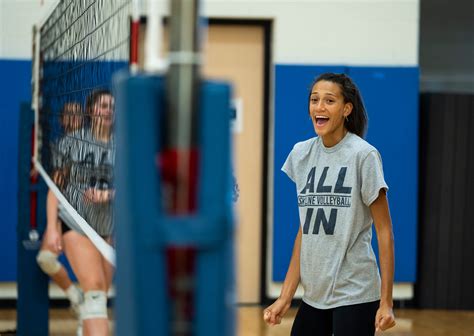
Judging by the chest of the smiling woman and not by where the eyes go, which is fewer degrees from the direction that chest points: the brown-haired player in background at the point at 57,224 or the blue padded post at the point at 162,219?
the blue padded post

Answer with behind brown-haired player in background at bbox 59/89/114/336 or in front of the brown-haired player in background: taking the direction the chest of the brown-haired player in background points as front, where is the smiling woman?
in front

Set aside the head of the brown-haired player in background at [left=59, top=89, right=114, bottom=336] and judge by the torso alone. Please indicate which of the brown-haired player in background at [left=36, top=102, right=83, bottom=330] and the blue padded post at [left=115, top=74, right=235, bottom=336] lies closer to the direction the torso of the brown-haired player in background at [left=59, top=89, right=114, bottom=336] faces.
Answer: the blue padded post

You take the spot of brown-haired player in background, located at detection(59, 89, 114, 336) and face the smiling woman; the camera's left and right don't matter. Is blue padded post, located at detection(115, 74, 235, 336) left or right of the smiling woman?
right

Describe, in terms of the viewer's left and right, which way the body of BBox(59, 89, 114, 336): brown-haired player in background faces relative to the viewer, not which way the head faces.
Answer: facing the viewer and to the right of the viewer

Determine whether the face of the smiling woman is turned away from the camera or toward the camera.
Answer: toward the camera

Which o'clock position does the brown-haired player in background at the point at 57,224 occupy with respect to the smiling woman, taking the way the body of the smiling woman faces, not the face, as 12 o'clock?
The brown-haired player in background is roughly at 3 o'clock from the smiling woman.

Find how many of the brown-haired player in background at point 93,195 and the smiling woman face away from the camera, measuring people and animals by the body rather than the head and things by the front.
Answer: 0

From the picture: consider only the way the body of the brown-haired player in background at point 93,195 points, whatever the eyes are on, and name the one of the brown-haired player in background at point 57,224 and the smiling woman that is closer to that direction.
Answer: the smiling woman

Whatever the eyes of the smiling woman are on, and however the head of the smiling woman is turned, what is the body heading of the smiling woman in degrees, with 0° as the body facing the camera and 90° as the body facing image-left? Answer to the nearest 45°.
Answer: approximately 45°

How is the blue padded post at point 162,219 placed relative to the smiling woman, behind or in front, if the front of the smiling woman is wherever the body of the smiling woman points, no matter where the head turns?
in front

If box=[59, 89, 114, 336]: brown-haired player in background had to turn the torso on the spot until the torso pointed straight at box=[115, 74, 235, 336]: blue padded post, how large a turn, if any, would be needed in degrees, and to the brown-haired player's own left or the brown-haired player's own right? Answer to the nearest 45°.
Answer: approximately 45° to the brown-haired player's own right
